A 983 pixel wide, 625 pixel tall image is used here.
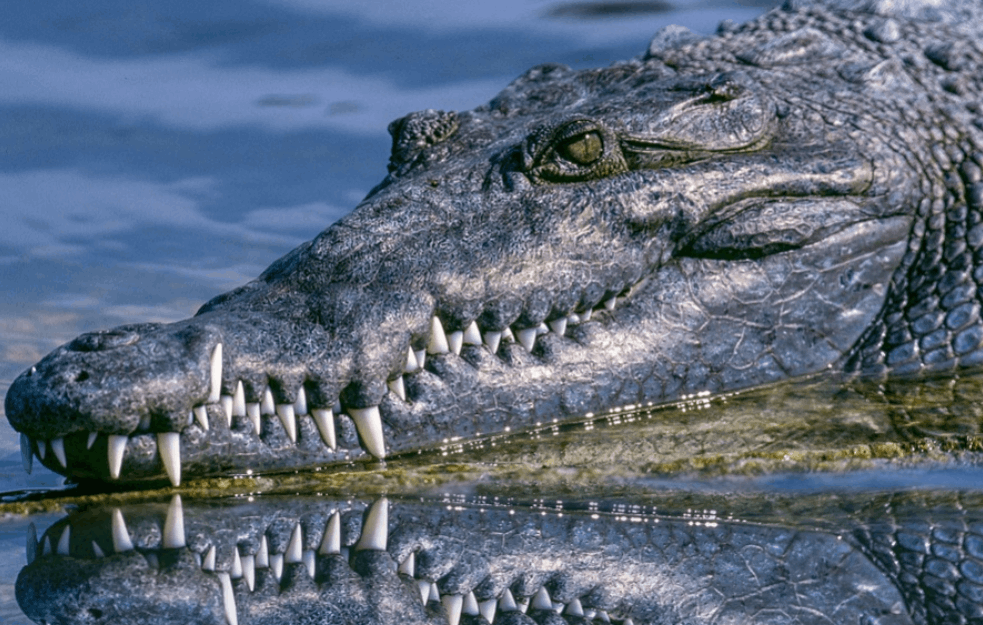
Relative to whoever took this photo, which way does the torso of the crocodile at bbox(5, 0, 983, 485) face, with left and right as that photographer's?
facing the viewer and to the left of the viewer
